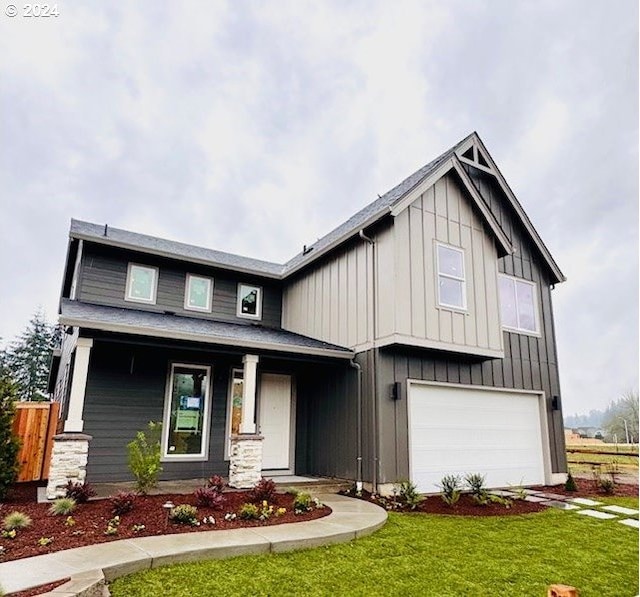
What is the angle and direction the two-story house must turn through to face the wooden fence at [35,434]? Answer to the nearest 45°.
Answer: approximately 135° to its right

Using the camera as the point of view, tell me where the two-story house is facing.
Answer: facing the viewer and to the right of the viewer

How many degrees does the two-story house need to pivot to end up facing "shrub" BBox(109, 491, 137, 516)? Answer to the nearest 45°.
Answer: approximately 90° to its right

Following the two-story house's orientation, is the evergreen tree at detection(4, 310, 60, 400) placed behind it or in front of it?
behind

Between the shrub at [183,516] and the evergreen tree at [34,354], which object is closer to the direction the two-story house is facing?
the shrub

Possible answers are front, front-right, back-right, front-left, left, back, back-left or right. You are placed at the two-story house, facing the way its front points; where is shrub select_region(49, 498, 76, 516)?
right

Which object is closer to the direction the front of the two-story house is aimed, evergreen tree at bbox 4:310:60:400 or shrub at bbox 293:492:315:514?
the shrub

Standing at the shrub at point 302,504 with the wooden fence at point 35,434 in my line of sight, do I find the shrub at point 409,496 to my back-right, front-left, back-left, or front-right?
back-right

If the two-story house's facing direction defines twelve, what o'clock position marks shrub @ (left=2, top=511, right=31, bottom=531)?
The shrub is roughly at 1 o'clock from the two-story house.
